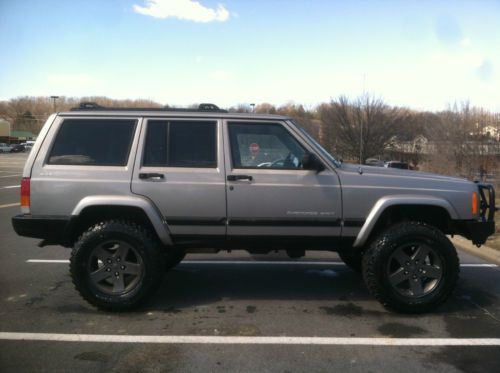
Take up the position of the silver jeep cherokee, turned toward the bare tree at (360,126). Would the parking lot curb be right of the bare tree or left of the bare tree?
right

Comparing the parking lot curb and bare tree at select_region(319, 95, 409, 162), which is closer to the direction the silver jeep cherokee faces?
the parking lot curb

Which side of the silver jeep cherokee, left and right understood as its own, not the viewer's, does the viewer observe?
right

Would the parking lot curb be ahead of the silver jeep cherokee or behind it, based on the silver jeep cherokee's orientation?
ahead

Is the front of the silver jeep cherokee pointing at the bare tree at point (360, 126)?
no
